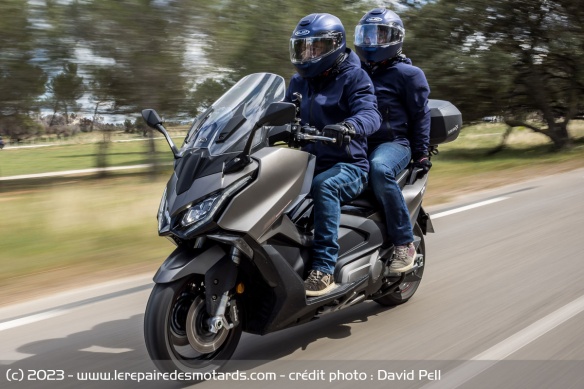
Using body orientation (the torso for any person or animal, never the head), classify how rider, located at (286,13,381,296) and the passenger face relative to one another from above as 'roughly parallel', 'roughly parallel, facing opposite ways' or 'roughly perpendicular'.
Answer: roughly parallel

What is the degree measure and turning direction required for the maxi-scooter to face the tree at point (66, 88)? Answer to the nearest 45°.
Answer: approximately 90° to its right

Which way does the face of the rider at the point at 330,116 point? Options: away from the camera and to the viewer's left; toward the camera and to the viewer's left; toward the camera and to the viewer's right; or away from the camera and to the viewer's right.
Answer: toward the camera and to the viewer's left

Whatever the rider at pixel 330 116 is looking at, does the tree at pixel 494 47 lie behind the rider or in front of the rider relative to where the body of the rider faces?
behind

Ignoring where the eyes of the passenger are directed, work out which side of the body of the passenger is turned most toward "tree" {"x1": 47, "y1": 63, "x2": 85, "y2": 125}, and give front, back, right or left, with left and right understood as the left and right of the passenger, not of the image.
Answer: right

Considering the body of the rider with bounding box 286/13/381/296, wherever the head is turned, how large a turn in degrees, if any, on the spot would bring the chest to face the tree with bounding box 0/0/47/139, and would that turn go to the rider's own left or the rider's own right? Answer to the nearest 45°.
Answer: approximately 90° to the rider's own right

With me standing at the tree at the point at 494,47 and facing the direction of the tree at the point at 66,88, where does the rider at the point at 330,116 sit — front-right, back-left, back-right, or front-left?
front-left

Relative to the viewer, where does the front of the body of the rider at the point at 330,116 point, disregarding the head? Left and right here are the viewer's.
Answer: facing the viewer and to the left of the viewer

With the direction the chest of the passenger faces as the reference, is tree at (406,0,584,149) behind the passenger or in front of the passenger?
behind

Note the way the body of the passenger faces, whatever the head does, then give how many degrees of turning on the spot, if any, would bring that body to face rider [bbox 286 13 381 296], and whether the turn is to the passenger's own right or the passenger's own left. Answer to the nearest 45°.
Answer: approximately 45° to the passenger's own left

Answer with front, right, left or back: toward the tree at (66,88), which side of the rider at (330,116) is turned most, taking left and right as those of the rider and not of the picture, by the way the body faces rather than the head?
right

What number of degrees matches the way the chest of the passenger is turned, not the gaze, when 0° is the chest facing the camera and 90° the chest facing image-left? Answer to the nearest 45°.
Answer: approximately 45°
